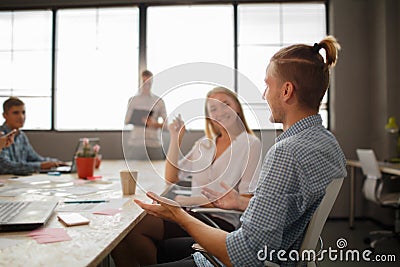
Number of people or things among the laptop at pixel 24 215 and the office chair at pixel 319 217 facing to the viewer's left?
1

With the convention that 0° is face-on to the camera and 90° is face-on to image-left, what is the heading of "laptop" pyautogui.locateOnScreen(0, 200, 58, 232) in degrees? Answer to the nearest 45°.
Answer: approximately 270°

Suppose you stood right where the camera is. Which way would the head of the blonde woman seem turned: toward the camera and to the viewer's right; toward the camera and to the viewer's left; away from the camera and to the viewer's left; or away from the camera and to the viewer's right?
toward the camera and to the viewer's right

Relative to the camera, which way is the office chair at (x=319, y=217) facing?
to the viewer's left
